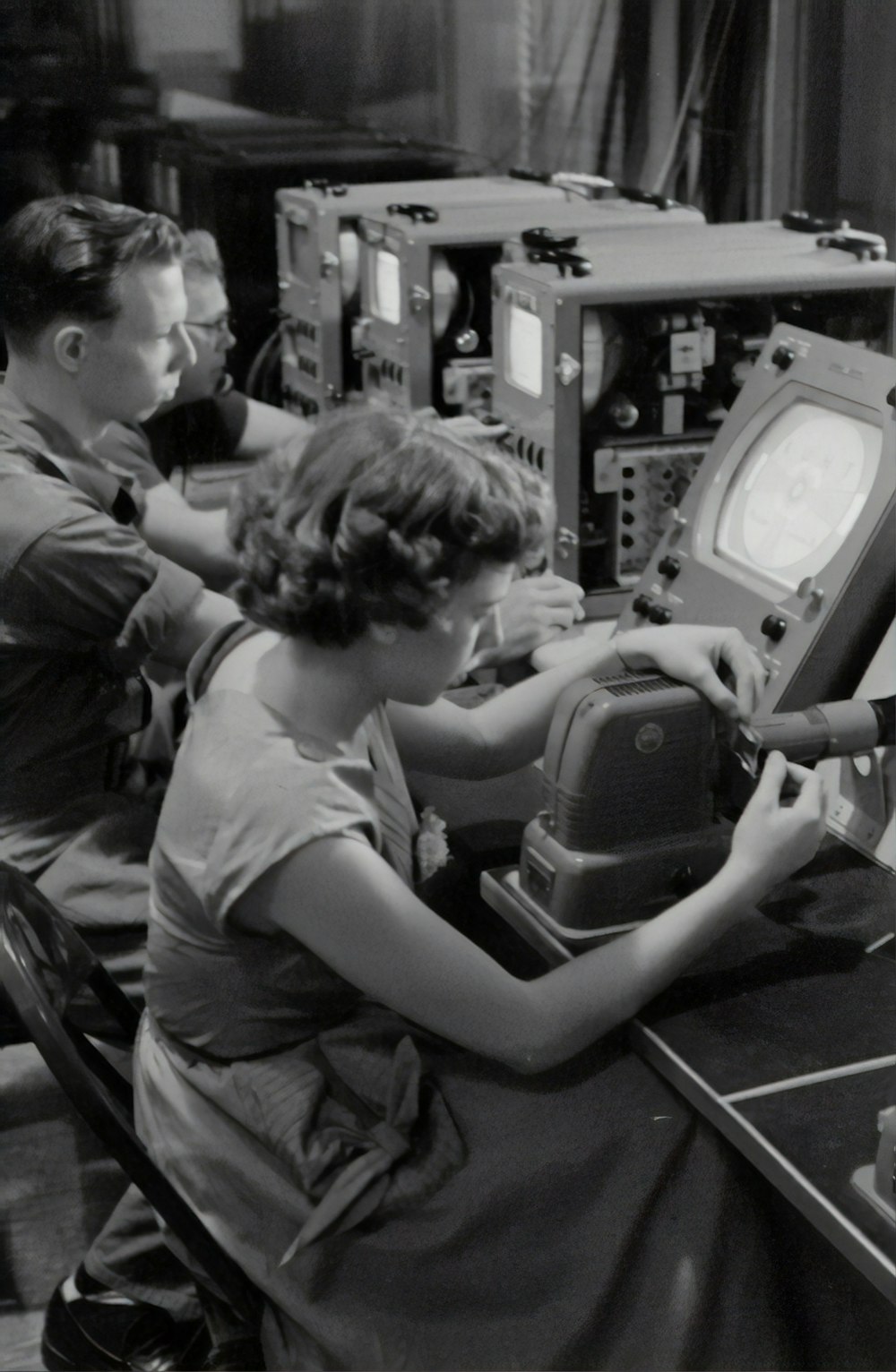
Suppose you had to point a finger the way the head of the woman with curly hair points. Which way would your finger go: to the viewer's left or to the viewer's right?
to the viewer's right

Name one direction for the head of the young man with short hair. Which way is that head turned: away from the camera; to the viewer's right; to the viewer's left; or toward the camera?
to the viewer's right

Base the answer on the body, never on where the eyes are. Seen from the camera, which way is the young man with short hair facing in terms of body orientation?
to the viewer's right

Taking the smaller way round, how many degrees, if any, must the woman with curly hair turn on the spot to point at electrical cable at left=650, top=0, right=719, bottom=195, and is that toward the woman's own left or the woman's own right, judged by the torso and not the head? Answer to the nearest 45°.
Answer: approximately 90° to the woman's own left

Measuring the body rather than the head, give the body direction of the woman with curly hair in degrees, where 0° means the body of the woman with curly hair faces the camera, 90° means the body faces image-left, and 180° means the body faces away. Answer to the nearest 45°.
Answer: approximately 270°

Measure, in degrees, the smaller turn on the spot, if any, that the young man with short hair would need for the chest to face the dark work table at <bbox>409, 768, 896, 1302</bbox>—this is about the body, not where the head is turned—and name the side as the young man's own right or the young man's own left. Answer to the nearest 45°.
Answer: approximately 45° to the young man's own right

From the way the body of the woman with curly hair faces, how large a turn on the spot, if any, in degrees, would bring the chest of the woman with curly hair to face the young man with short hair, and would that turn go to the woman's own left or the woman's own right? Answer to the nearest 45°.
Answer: approximately 135° to the woman's own left

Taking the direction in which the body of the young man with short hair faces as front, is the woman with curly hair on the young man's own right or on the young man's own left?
on the young man's own right

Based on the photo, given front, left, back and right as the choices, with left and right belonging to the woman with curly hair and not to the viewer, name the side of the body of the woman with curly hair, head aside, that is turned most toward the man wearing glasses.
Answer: left

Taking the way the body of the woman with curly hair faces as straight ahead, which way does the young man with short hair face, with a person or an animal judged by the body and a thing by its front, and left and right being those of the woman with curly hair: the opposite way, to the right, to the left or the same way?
the same way

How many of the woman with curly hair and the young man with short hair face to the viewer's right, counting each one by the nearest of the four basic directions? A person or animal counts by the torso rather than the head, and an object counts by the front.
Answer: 2

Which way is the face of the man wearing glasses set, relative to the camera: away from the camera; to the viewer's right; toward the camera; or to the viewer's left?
to the viewer's right

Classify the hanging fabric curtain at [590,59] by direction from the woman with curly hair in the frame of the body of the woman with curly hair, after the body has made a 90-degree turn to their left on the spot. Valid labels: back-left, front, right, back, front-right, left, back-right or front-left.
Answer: front
